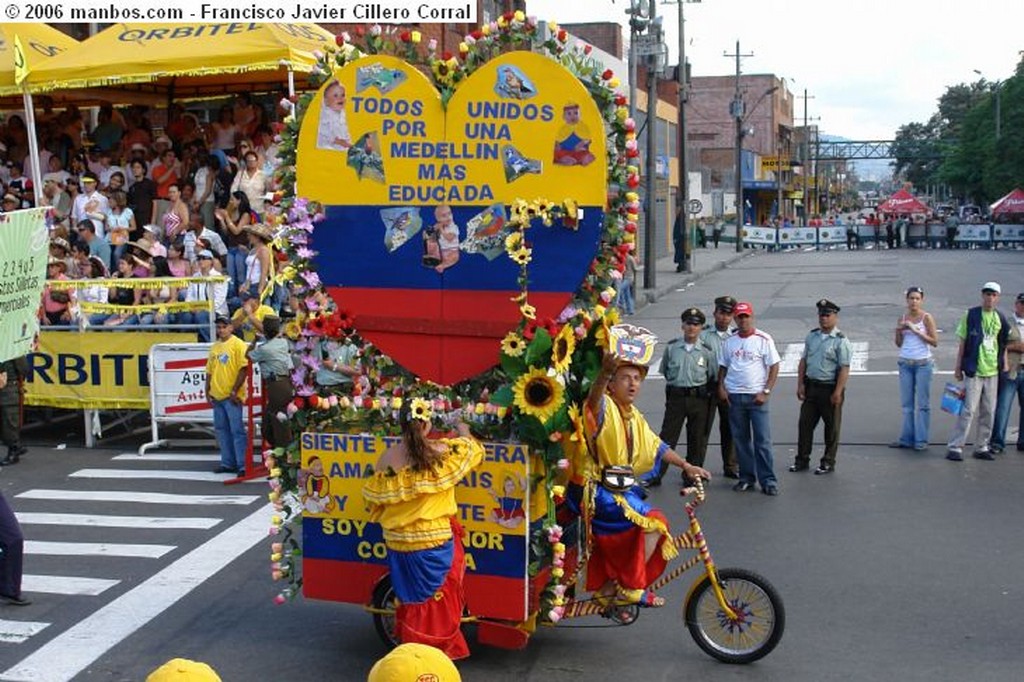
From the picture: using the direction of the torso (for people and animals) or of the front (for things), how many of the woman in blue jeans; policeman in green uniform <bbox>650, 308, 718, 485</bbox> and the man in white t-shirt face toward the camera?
3

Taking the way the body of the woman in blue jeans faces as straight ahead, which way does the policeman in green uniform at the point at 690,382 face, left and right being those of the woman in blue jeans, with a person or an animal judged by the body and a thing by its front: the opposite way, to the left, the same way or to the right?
the same way

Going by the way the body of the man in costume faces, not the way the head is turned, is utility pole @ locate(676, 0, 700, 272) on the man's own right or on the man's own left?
on the man's own left

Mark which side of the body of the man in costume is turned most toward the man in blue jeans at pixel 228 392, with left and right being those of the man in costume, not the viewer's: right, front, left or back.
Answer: back

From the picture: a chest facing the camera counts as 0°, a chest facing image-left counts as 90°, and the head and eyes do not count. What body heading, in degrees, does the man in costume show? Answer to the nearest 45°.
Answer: approximately 315°

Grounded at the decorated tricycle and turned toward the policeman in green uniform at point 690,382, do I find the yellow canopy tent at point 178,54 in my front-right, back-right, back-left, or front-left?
front-left

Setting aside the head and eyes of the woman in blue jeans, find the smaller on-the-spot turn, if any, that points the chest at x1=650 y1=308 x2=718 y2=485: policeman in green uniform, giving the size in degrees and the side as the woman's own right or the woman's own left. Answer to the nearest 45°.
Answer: approximately 45° to the woman's own right

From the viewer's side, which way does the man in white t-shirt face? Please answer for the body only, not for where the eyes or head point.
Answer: toward the camera

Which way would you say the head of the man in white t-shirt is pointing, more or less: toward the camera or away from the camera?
toward the camera

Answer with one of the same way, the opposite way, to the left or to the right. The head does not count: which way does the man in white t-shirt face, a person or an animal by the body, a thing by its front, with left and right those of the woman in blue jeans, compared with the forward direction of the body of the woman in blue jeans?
the same way

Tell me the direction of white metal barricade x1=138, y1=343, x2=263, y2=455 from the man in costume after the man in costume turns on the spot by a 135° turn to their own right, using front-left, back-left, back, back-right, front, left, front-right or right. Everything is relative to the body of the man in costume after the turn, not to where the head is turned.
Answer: front-right

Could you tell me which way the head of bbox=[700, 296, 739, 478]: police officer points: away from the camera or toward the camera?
toward the camera

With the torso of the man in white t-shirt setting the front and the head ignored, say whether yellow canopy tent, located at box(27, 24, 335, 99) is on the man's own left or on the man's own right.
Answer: on the man's own right

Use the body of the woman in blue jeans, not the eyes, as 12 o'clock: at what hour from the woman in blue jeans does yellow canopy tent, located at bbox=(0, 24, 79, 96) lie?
The yellow canopy tent is roughly at 3 o'clock from the woman in blue jeans.
